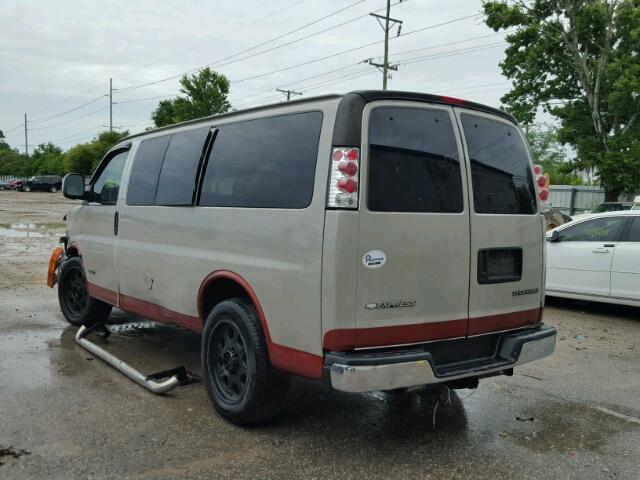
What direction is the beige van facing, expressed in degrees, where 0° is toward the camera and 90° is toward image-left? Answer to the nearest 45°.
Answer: approximately 135°

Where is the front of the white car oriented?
to the viewer's left

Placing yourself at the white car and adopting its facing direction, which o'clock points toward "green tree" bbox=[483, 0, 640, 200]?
The green tree is roughly at 3 o'clock from the white car.

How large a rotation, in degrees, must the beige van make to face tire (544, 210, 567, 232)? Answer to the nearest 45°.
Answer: approximately 90° to its right

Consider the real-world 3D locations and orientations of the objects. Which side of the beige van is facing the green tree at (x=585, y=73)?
right

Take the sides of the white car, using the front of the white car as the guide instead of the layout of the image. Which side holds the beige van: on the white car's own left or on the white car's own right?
on the white car's own left

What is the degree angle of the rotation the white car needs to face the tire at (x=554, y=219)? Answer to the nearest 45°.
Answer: approximately 90° to its right

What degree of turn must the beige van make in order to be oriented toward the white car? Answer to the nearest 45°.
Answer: approximately 90° to its right
